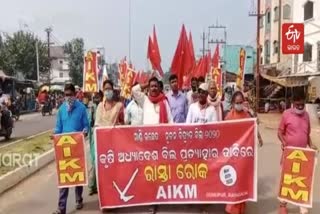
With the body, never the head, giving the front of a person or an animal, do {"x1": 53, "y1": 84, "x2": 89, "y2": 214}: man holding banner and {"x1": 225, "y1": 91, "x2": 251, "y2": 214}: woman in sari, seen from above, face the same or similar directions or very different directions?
same or similar directions

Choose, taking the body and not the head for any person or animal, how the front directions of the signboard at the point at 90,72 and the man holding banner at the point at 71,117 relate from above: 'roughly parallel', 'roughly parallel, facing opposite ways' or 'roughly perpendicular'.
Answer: roughly parallel

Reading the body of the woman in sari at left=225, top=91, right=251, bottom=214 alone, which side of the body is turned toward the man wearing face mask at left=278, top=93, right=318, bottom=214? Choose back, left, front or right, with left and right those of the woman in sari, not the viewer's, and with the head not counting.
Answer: left

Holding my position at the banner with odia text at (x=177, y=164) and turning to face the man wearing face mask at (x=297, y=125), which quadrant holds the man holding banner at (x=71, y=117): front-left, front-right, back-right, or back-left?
back-left

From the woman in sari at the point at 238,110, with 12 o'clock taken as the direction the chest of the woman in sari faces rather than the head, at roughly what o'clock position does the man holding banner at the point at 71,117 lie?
The man holding banner is roughly at 3 o'clock from the woman in sari.

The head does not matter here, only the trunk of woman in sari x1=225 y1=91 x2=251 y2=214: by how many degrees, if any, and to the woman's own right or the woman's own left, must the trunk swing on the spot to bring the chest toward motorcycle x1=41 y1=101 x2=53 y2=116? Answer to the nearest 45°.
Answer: approximately 135° to the woman's own right

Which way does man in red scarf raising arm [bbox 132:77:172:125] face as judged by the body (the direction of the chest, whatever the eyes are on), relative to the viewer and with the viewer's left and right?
facing the viewer

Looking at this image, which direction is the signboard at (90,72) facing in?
toward the camera

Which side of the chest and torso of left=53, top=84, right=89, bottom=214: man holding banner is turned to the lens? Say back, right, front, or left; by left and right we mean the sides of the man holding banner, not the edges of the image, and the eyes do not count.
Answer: front

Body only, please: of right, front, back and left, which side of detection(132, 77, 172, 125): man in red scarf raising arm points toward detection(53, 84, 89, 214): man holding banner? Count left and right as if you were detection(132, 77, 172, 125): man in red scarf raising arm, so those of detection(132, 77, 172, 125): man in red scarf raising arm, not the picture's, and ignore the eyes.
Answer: right

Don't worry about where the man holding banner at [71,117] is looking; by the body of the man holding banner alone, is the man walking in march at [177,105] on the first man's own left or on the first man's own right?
on the first man's own left

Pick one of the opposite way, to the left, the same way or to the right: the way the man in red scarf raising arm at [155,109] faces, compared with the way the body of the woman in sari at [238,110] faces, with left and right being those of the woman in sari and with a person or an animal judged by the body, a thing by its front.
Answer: the same way

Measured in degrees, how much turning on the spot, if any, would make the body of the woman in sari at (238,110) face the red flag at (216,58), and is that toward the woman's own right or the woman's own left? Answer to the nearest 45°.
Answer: approximately 180°

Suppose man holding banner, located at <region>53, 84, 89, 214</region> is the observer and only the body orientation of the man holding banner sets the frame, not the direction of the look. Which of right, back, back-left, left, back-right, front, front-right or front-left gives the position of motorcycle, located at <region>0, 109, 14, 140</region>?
back
